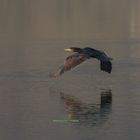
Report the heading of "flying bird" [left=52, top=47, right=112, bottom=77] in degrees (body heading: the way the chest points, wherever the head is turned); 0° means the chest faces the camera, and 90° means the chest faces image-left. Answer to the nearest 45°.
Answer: approximately 90°
